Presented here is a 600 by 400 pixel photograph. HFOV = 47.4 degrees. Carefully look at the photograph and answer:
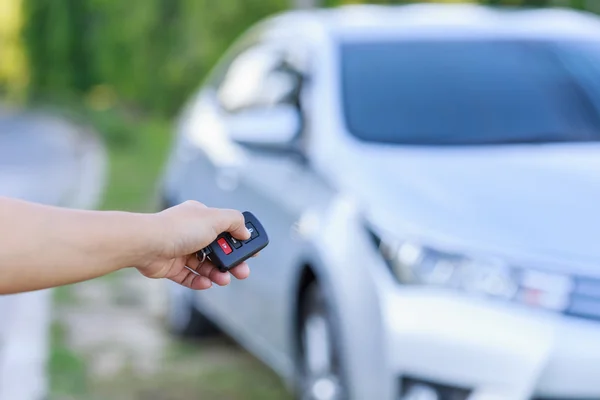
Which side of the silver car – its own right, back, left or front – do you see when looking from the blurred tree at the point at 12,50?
back

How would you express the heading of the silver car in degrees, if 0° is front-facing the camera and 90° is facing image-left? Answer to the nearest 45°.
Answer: approximately 315°
